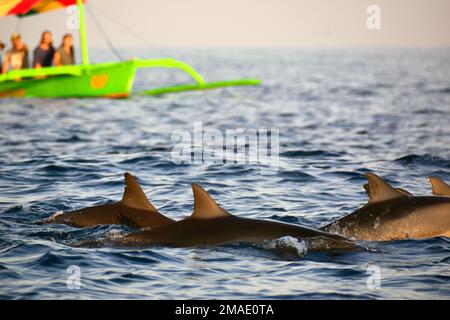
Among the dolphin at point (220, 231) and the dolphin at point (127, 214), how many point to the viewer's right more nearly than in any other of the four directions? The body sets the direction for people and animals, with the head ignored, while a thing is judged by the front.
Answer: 2

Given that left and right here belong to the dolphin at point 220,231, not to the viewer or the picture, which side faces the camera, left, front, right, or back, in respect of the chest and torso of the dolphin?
right

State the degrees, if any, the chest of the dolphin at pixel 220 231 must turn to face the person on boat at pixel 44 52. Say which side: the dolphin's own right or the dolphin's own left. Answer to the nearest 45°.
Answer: approximately 90° to the dolphin's own left

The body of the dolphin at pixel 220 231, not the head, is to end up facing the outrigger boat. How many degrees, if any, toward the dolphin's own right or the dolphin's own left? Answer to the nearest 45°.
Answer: approximately 90° to the dolphin's own left

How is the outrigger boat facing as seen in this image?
to the viewer's right

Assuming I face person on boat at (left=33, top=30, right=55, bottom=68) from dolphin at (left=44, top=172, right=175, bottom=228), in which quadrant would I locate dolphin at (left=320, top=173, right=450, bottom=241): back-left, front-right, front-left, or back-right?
back-right

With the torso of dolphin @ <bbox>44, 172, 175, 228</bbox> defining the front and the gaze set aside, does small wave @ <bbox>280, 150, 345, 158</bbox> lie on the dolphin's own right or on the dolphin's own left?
on the dolphin's own left

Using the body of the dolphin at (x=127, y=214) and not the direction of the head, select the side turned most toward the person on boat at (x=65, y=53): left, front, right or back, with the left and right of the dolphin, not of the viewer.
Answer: left

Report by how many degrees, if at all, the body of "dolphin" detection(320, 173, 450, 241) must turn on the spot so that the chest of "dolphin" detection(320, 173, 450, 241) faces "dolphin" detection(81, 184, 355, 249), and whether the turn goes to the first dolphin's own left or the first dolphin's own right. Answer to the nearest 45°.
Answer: approximately 135° to the first dolphin's own right

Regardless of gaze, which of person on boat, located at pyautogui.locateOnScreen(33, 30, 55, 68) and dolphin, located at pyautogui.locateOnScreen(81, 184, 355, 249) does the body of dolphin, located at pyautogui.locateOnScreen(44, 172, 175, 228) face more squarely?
the dolphin

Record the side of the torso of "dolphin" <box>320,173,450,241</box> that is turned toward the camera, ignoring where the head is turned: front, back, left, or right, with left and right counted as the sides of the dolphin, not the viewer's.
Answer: right

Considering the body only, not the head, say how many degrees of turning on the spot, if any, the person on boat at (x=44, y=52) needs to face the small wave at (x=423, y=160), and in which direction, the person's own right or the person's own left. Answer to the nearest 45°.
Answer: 0° — they already face it
